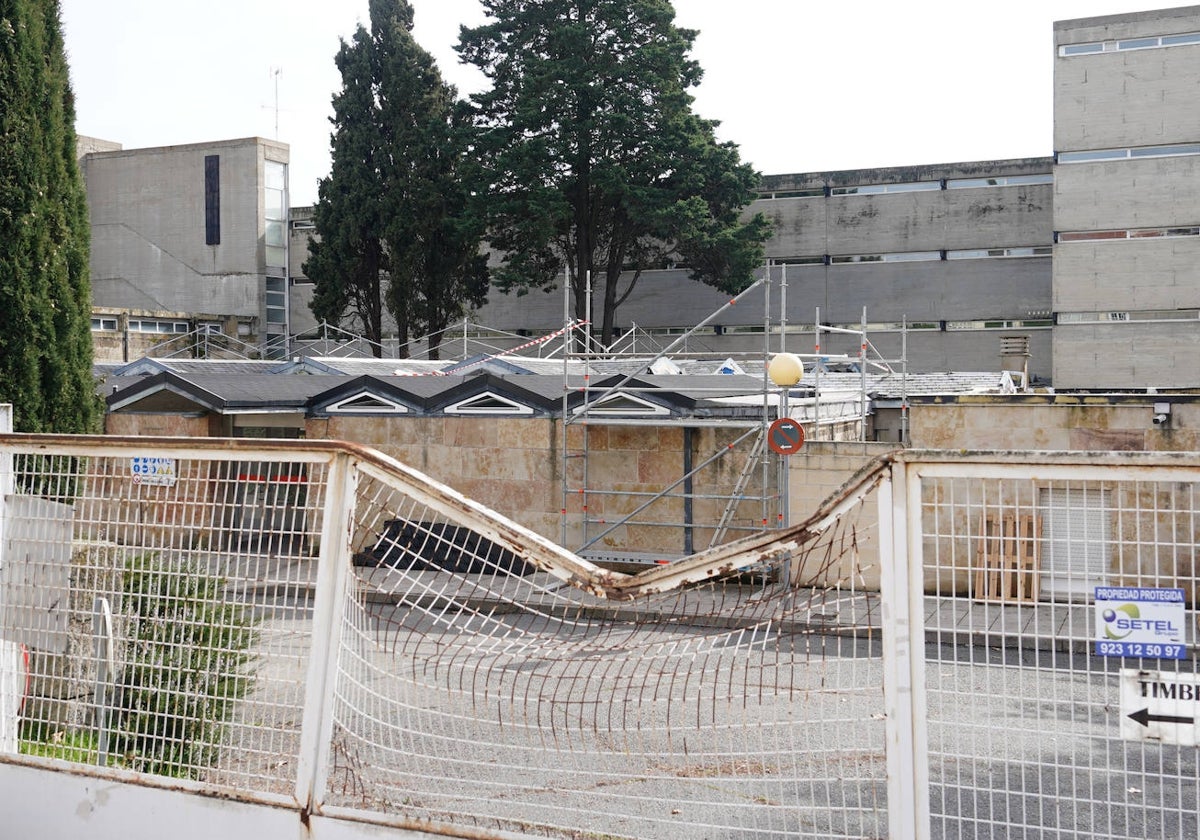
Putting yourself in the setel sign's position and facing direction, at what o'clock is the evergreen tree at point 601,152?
The evergreen tree is roughly at 5 o'clock from the setel sign.

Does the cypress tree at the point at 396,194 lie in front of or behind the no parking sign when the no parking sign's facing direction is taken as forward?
behind

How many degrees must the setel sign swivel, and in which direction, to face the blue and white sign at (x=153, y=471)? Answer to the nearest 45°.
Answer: approximately 90° to its right

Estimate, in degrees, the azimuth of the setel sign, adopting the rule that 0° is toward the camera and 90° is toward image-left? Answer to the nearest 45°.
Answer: approximately 0°

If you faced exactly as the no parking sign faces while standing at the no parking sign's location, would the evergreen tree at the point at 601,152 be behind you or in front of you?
behind

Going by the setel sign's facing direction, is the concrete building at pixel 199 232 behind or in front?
behind

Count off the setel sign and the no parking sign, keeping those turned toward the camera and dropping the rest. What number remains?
2
